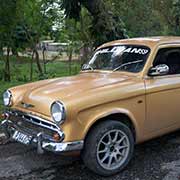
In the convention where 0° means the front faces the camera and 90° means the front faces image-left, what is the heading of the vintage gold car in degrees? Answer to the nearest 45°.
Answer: approximately 45°

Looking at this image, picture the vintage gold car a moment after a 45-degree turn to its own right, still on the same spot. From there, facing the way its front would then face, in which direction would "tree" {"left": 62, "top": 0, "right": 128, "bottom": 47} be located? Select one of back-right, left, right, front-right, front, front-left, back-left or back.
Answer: right

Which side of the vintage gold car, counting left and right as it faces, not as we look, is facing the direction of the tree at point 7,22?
right
